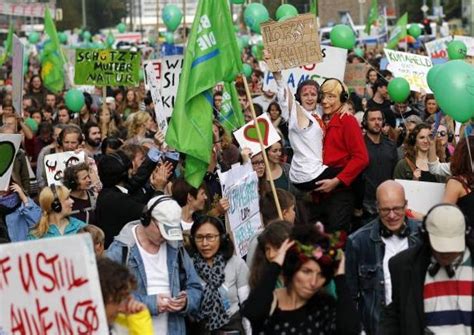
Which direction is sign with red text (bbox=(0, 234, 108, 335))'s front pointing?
toward the camera

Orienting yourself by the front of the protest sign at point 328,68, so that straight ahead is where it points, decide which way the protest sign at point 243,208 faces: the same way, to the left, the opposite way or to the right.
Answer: the same way

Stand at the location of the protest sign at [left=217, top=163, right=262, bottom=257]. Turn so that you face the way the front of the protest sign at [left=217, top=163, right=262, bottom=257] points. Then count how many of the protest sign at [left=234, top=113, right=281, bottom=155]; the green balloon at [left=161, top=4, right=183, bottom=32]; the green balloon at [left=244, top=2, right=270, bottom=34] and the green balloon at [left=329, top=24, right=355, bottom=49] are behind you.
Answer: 4

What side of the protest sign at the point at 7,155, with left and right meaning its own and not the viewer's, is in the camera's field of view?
front

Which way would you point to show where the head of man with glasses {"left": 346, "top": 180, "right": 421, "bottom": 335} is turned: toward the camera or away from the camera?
toward the camera

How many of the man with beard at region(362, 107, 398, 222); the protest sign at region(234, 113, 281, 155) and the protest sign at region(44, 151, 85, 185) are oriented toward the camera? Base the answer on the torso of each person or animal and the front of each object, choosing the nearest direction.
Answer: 3

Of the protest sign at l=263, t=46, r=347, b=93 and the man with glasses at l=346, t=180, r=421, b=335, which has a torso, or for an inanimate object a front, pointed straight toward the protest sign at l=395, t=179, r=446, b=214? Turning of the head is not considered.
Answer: the protest sign at l=263, t=46, r=347, b=93

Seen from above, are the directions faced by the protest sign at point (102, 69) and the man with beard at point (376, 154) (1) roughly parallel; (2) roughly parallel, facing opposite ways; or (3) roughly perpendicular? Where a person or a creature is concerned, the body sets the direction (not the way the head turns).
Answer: roughly parallel

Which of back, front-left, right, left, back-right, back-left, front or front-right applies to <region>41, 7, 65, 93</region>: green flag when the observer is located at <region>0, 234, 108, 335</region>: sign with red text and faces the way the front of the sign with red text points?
back

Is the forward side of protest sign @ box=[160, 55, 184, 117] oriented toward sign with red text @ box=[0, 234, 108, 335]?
yes

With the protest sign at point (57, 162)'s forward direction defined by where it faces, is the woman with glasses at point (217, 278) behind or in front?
in front

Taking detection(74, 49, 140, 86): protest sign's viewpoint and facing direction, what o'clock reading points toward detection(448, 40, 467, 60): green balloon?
The green balloon is roughly at 9 o'clock from the protest sign.

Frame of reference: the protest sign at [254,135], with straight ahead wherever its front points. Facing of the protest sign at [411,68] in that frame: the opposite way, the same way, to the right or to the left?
the same way

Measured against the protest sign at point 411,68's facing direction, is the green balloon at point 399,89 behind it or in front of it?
in front

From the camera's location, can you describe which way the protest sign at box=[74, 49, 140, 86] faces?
facing the viewer

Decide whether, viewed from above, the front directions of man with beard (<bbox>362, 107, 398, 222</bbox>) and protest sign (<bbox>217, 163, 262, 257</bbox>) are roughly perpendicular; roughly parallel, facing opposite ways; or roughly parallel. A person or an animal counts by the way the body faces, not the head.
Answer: roughly parallel

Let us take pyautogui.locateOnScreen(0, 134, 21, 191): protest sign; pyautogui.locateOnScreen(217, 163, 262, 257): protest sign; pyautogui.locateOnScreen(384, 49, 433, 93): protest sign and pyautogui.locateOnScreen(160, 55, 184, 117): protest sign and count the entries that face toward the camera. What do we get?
4

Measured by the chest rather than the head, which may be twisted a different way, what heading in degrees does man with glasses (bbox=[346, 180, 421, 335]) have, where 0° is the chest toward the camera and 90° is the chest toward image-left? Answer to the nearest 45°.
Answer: approximately 315°

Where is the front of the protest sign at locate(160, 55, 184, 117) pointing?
toward the camera
